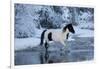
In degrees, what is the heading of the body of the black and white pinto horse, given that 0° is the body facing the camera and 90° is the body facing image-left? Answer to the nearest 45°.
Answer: approximately 270°
